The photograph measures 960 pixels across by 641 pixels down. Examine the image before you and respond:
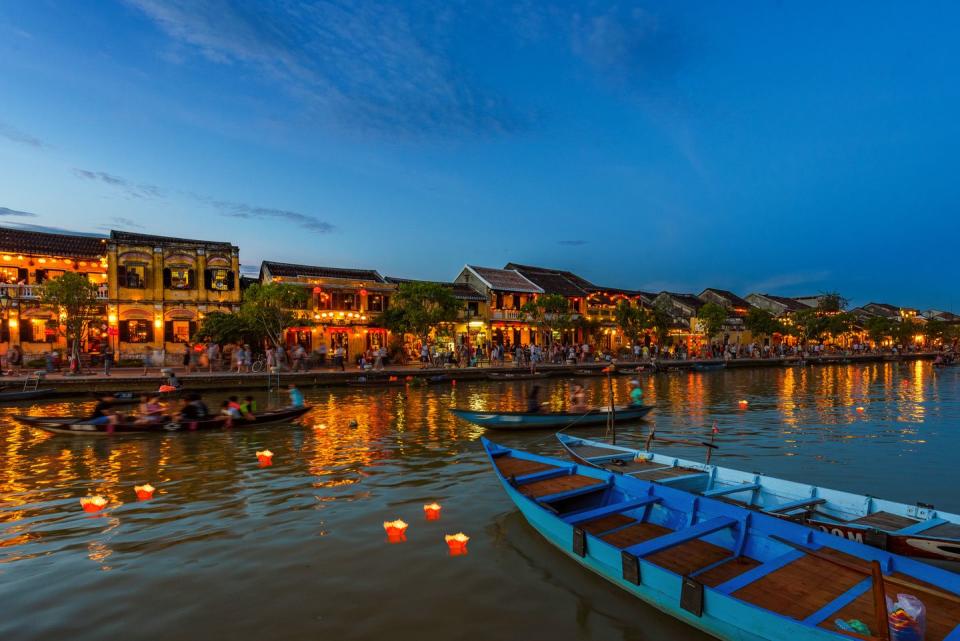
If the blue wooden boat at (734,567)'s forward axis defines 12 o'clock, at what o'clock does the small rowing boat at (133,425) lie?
The small rowing boat is roughly at 11 o'clock from the blue wooden boat.

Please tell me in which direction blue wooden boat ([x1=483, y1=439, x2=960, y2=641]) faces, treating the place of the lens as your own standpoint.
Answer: facing away from the viewer and to the left of the viewer

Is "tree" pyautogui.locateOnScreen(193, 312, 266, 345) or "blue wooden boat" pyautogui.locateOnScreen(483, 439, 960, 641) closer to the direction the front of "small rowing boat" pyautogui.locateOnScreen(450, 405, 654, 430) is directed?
the tree

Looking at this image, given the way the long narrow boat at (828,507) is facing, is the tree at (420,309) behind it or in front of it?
in front

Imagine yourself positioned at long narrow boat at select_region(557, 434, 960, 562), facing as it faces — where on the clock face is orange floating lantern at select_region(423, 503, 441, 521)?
The orange floating lantern is roughly at 10 o'clock from the long narrow boat.

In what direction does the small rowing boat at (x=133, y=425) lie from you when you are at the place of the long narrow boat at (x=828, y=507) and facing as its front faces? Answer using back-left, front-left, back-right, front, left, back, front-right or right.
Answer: front-left

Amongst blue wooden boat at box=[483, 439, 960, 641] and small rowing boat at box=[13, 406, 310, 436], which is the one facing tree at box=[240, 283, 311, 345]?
the blue wooden boat

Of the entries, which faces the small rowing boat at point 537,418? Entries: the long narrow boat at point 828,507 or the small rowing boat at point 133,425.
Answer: the long narrow boat

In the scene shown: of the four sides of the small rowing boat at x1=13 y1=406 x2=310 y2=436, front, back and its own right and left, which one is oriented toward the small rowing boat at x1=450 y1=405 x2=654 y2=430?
back

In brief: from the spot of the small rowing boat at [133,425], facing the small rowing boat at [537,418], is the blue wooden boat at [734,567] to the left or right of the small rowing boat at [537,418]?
right

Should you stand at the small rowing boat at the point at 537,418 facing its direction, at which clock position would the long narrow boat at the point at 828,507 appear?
The long narrow boat is roughly at 8 o'clock from the small rowing boat.

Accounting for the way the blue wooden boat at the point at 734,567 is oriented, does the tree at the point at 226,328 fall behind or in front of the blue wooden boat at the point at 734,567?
in front

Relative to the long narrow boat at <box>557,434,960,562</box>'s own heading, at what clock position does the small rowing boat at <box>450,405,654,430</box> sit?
The small rowing boat is roughly at 12 o'clock from the long narrow boat.

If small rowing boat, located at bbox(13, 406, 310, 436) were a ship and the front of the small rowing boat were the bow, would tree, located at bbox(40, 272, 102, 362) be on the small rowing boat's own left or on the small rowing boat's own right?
on the small rowing boat's own right

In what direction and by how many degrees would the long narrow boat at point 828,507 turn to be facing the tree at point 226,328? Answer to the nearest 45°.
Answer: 0° — it already faces it

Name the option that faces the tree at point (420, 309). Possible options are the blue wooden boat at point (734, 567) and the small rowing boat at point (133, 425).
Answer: the blue wooden boat

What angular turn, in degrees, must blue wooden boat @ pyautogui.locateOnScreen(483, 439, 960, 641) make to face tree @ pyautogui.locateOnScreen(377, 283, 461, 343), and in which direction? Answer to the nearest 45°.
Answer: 0° — it already faces it

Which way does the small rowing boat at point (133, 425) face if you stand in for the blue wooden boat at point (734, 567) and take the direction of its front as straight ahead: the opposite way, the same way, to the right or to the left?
to the left

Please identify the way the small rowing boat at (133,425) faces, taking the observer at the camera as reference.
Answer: facing to the left of the viewer

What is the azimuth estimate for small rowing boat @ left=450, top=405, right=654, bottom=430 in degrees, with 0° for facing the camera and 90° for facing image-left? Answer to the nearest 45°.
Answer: approximately 90°
